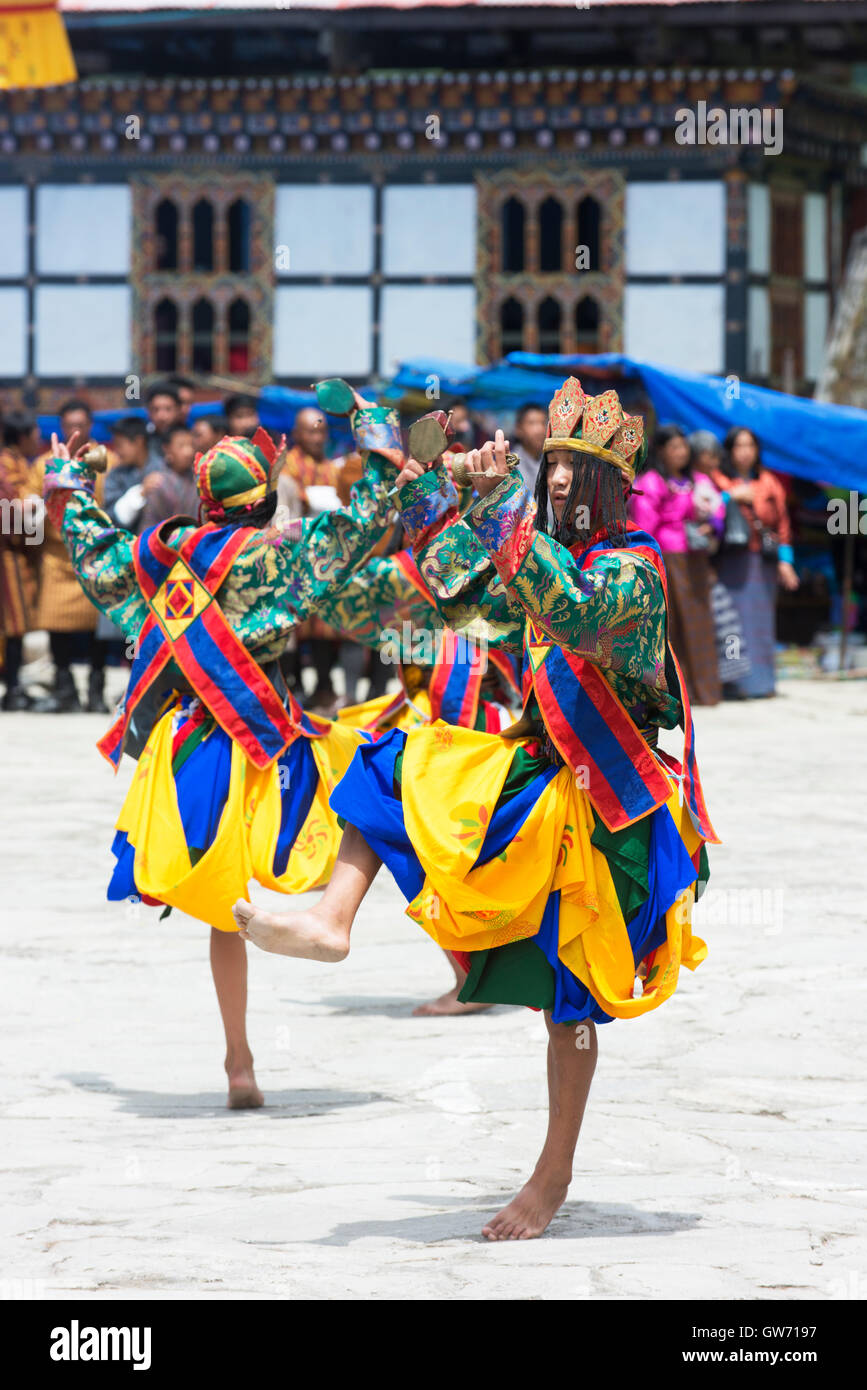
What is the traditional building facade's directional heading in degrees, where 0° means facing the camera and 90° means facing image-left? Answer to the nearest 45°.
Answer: approximately 0°

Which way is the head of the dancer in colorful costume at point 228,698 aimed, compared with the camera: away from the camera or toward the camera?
away from the camera

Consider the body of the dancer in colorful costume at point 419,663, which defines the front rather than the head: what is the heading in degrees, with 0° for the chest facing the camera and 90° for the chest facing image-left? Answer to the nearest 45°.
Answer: approximately 45°

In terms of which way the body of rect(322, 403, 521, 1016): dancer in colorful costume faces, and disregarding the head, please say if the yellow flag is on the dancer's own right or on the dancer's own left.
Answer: on the dancer's own right

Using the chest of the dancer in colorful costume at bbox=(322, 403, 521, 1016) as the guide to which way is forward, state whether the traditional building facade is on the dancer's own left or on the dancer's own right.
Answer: on the dancer's own right

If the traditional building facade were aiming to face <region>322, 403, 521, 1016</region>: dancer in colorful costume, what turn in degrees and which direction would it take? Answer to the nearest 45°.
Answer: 0° — it already faces them

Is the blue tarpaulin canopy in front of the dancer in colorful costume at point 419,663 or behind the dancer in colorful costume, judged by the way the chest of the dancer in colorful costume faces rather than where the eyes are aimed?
behind

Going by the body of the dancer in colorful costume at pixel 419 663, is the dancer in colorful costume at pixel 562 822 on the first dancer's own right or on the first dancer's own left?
on the first dancer's own left
